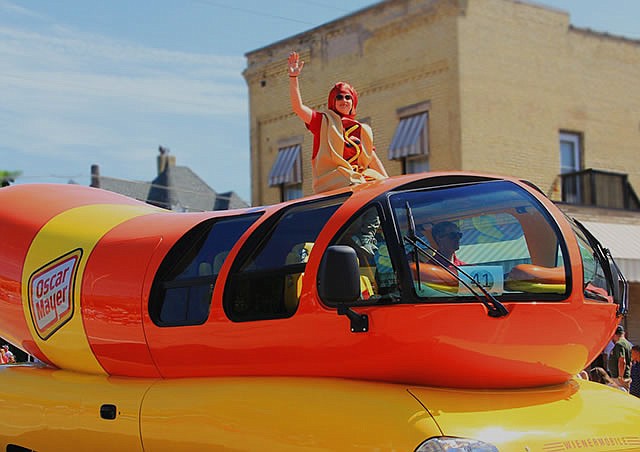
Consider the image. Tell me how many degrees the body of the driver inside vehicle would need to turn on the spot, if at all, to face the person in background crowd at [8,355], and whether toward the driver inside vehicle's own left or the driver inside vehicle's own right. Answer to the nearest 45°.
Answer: approximately 180°

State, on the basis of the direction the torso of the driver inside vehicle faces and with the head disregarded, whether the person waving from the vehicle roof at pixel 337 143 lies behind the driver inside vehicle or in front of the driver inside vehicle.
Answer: behind

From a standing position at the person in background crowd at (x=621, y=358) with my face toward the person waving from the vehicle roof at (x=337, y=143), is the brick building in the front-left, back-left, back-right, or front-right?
back-right

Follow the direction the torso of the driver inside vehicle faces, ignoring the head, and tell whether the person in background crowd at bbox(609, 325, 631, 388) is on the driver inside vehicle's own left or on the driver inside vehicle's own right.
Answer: on the driver inside vehicle's own left

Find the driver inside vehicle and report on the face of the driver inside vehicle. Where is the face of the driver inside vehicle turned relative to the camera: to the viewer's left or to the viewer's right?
to the viewer's right

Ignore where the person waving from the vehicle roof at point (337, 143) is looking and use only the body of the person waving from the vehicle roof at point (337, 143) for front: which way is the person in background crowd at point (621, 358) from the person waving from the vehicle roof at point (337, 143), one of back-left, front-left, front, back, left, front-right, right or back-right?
left

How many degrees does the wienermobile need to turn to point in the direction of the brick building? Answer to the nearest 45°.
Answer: approximately 135° to its left

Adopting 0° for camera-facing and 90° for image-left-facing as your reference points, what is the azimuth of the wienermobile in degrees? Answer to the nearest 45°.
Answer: approximately 315°

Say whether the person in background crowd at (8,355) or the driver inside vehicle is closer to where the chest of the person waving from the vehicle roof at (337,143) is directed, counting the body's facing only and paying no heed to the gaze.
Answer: the driver inside vehicle
